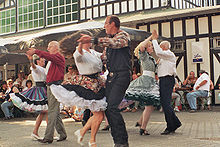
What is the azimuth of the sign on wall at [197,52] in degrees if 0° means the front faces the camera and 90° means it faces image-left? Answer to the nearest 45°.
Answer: approximately 0°

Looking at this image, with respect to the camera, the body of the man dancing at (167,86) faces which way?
to the viewer's left

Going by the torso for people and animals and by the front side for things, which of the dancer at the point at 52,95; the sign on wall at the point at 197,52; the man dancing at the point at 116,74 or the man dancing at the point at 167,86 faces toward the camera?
the sign on wall

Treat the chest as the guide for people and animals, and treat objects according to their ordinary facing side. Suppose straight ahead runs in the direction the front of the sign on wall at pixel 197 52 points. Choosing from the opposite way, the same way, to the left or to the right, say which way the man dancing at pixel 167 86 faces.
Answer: to the right

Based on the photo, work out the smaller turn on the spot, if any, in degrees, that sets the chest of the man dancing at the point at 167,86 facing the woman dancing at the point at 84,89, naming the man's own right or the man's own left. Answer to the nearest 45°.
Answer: approximately 45° to the man's own left

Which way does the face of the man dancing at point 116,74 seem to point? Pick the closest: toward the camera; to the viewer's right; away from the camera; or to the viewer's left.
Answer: to the viewer's left
